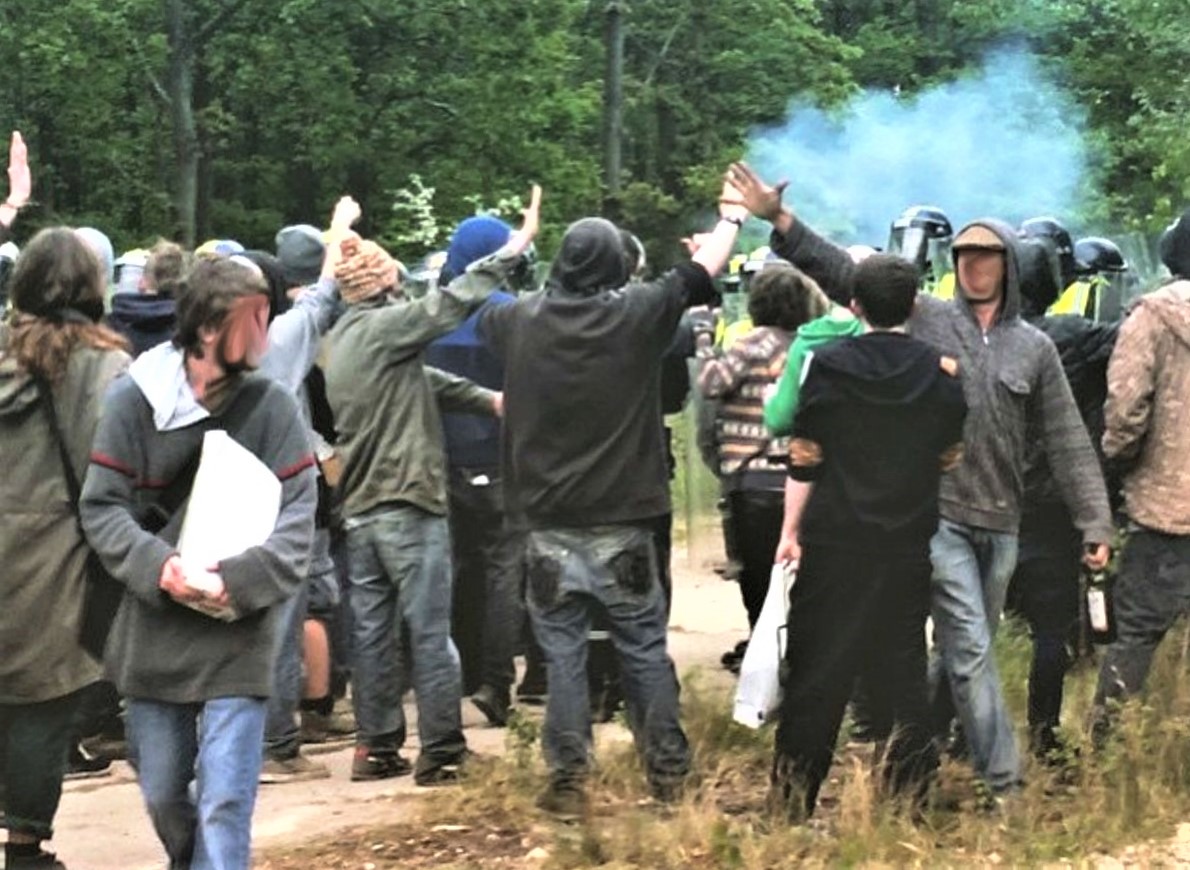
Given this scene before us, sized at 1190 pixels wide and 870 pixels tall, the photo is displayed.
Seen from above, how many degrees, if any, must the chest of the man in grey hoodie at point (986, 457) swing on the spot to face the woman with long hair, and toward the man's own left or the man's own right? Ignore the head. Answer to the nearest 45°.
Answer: approximately 90° to the man's own right

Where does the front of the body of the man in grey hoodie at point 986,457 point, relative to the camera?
toward the camera

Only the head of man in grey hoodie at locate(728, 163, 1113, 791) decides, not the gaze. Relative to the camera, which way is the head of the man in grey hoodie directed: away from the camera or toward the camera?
toward the camera

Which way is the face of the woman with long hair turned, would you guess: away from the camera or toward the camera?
away from the camera
